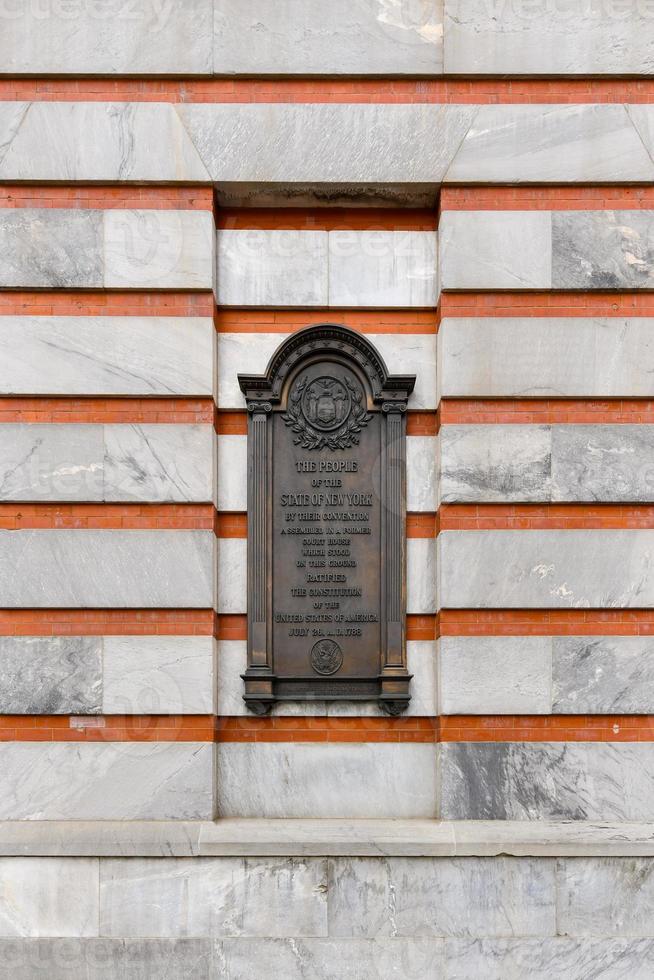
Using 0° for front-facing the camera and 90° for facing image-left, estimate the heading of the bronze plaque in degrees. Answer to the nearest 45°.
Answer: approximately 0°
